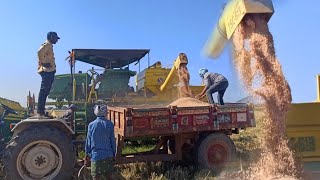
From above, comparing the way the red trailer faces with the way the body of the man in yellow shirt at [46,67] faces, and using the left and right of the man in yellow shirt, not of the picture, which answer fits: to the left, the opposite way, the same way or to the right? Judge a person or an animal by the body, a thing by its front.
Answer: the opposite way

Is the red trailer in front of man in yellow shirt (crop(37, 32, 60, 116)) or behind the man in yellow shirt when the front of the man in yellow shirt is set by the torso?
in front

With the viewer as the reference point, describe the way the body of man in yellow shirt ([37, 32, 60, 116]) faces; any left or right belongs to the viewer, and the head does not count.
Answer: facing to the right of the viewer

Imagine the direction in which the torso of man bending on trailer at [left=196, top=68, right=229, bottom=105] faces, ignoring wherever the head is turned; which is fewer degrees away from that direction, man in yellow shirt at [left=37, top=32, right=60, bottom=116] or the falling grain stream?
the man in yellow shirt

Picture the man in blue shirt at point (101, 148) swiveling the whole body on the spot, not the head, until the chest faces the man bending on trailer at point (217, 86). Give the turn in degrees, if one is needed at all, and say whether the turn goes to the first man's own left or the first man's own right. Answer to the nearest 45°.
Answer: approximately 45° to the first man's own right

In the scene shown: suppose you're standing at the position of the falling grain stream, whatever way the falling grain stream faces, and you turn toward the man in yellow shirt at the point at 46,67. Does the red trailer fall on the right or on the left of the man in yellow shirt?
right

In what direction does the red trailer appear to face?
to the viewer's left

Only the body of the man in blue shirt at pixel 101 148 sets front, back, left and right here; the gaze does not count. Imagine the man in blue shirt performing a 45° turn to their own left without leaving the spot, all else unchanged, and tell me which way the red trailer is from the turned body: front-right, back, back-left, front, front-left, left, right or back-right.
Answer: right

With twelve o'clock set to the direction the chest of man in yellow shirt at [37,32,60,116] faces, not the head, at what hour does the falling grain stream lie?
The falling grain stream is roughly at 1 o'clock from the man in yellow shirt.

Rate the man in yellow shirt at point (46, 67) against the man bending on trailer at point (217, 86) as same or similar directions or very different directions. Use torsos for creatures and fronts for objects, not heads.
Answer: very different directions

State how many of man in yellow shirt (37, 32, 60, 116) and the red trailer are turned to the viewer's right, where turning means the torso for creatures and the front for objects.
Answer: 1

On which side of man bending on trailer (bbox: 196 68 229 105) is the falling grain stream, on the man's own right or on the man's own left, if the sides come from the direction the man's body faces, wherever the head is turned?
on the man's own left

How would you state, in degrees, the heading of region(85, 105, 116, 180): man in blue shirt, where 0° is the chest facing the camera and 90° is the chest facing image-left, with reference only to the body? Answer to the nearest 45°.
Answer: approximately 180°

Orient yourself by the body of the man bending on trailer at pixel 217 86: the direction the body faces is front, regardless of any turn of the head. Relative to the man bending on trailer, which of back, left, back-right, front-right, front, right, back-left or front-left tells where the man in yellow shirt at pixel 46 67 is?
front-left
